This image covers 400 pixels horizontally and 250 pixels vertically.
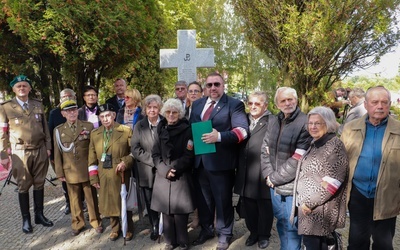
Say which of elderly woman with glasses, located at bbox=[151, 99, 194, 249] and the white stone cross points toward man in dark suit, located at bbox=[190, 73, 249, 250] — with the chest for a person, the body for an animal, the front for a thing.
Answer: the white stone cross

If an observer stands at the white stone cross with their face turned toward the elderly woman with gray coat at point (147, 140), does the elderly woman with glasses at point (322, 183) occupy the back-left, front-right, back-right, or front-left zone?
front-left

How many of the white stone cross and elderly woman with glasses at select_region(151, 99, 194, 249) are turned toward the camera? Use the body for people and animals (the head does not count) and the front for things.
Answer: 2

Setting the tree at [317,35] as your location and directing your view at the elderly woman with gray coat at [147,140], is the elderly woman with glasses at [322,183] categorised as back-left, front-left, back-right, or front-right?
front-left

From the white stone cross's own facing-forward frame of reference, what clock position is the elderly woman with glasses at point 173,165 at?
The elderly woman with glasses is roughly at 12 o'clock from the white stone cross.

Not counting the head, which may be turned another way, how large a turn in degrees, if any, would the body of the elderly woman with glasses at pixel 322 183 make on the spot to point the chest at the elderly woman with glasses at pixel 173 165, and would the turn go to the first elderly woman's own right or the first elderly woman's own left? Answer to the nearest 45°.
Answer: approximately 45° to the first elderly woman's own right

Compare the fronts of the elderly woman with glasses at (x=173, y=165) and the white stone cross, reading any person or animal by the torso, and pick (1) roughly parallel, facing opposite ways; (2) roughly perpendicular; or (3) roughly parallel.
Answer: roughly parallel

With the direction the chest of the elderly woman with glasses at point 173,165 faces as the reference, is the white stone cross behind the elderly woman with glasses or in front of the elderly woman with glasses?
behind

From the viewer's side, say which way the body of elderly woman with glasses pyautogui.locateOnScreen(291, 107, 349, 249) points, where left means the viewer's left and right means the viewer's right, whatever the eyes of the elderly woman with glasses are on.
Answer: facing the viewer and to the left of the viewer

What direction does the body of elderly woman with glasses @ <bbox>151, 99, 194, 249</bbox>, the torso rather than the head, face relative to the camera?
toward the camera

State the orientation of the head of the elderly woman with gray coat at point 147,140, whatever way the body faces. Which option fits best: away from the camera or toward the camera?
toward the camera

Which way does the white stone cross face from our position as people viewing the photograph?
facing the viewer

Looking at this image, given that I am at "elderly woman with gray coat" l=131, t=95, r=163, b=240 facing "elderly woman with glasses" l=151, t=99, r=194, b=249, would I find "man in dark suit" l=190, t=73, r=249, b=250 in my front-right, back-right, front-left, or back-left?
front-left

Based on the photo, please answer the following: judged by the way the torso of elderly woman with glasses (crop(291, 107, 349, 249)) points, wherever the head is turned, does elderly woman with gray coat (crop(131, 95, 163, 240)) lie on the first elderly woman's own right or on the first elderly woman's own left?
on the first elderly woman's own right

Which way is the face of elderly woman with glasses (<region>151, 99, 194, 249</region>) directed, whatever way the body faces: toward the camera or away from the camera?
toward the camera

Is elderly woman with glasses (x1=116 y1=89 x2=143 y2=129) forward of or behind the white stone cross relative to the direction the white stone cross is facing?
forward
